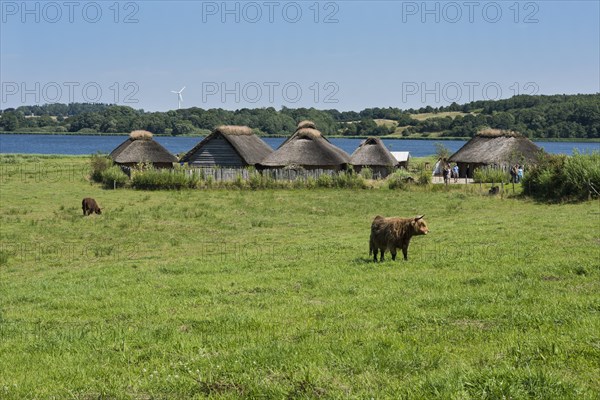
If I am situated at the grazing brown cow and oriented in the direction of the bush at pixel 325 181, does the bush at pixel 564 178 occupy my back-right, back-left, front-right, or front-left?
front-right

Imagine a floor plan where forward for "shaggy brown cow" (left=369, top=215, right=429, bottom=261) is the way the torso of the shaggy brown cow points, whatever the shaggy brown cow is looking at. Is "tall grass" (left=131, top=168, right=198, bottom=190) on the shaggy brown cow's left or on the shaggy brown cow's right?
on the shaggy brown cow's left

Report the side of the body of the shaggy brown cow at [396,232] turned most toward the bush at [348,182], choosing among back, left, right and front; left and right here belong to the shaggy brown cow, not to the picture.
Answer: left

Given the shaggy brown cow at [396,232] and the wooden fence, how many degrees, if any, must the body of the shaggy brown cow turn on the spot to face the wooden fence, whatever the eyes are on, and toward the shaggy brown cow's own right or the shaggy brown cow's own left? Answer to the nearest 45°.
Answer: approximately 90° to the shaggy brown cow's own left

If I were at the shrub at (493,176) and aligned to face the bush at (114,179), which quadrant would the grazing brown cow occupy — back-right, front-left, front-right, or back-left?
front-left

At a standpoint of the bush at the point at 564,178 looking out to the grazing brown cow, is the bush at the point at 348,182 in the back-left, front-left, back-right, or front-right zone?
front-right

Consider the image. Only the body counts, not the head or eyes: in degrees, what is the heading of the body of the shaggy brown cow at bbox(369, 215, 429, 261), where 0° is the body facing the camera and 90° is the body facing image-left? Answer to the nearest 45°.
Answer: approximately 270°

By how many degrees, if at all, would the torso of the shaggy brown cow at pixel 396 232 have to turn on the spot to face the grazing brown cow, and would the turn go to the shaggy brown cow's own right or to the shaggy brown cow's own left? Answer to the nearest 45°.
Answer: approximately 135° to the shaggy brown cow's own left

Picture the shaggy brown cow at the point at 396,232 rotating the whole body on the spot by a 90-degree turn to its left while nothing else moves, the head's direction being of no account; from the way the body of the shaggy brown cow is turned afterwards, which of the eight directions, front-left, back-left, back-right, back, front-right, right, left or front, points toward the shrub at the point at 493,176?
front

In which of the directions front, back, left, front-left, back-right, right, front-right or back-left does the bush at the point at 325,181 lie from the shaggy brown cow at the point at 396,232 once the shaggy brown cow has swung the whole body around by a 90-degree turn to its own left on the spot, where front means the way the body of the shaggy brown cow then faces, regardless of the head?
front

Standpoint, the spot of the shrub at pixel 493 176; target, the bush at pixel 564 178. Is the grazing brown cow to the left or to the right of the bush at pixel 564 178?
right
